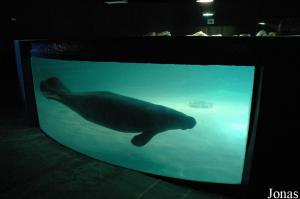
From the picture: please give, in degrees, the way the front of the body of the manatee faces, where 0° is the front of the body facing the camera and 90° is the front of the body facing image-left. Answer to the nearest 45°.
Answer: approximately 270°
